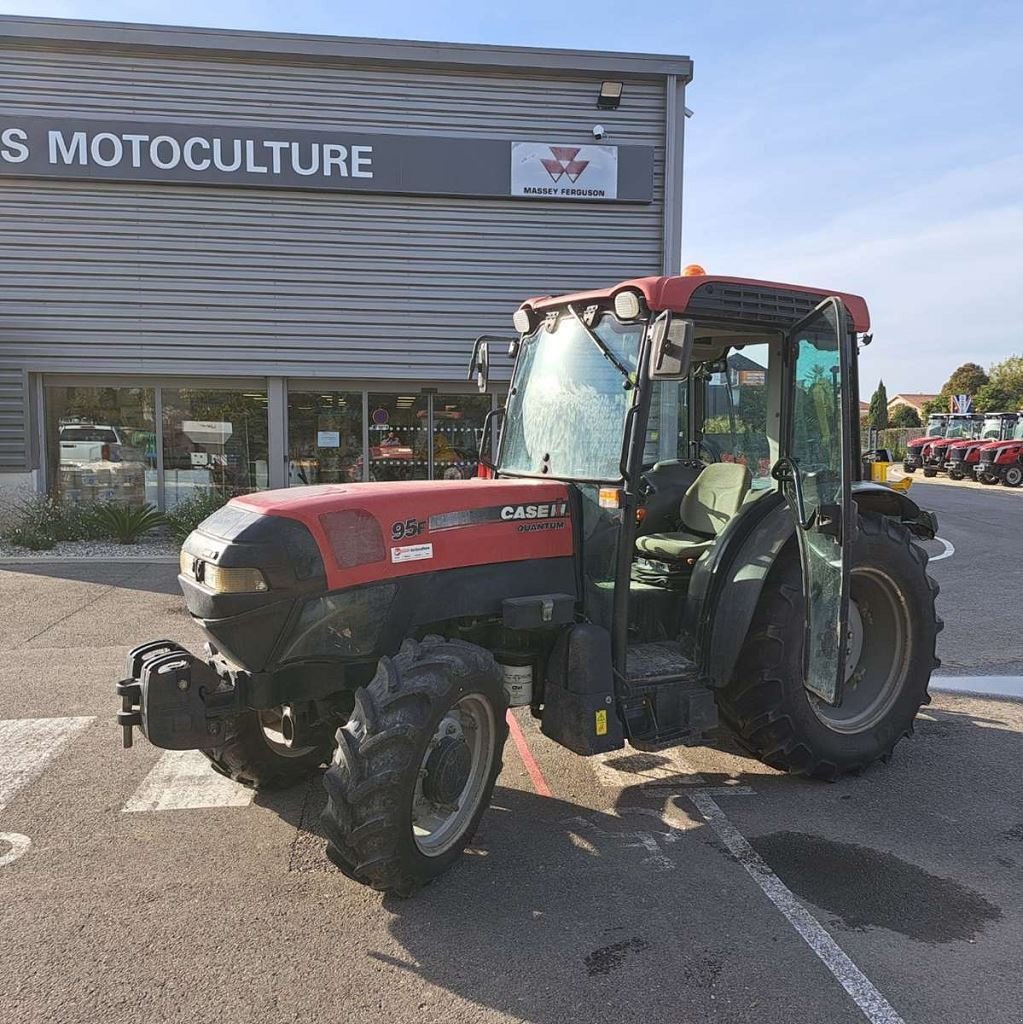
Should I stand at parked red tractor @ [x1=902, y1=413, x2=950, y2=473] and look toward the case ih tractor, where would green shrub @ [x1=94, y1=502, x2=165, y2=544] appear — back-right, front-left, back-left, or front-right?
front-right

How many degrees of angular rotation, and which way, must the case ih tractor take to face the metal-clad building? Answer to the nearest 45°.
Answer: approximately 90° to its right

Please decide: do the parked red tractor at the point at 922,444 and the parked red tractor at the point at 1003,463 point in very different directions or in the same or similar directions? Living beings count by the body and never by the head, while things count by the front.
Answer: same or similar directions

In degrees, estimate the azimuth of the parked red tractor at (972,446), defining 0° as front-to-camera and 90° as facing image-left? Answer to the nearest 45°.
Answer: approximately 45°

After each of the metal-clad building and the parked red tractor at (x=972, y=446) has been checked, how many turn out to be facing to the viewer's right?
0

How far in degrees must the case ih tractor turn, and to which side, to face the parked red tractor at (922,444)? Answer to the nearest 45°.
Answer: approximately 180°

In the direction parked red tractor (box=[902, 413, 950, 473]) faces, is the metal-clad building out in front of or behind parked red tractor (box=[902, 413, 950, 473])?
in front

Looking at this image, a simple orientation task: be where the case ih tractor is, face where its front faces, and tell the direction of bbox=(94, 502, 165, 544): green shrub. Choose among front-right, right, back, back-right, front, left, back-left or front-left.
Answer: right

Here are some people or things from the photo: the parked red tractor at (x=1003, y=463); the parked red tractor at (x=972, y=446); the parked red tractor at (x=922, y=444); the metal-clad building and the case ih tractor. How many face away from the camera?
0

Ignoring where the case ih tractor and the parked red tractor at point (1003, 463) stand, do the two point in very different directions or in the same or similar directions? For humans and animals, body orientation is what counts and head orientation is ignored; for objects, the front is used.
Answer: same or similar directions

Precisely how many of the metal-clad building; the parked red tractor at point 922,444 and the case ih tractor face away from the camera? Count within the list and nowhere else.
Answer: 0

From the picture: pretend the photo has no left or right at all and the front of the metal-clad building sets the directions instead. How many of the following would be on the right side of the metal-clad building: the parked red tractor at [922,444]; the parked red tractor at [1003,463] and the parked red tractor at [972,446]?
0

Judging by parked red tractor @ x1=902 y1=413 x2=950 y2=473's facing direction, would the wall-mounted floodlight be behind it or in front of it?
in front

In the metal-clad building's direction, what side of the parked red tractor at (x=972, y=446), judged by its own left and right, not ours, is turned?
front

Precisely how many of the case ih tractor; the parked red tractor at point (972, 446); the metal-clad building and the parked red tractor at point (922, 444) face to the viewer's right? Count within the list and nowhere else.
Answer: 0

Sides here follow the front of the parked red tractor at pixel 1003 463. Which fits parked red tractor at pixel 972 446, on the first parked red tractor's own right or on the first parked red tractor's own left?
on the first parked red tractor's own right

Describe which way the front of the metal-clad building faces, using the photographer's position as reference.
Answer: facing the viewer

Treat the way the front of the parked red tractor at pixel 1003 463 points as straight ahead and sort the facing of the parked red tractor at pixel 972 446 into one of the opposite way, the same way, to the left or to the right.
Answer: the same way

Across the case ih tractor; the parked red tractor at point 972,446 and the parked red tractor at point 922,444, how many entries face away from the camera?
0

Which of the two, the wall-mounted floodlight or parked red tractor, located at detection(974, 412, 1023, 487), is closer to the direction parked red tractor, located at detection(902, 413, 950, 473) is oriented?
the wall-mounted floodlight

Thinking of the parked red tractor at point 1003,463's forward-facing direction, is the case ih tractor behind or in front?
in front
